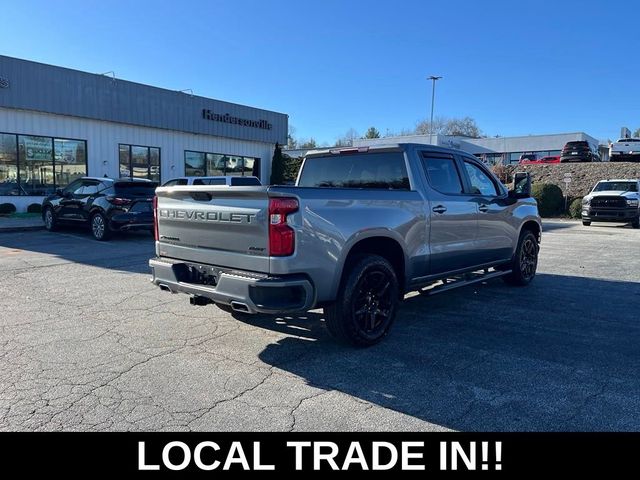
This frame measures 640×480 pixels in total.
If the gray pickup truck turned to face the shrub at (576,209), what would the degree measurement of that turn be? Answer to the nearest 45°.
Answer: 0° — it already faces it

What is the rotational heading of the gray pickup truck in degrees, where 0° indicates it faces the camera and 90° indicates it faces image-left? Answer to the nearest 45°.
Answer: approximately 225°

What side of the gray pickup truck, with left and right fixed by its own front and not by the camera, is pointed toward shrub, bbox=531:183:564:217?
front

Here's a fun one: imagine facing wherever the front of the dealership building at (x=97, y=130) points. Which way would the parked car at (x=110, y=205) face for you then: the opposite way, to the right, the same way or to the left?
the opposite way

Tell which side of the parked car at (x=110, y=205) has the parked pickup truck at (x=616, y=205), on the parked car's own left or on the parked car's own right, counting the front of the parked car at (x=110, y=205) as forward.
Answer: on the parked car's own right

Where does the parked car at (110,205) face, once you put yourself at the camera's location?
facing away from the viewer and to the left of the viewer

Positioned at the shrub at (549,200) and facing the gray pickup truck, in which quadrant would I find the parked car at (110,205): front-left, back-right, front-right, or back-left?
front-right

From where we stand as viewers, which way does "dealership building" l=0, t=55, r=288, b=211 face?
facing the viewer and to the right of the viewer

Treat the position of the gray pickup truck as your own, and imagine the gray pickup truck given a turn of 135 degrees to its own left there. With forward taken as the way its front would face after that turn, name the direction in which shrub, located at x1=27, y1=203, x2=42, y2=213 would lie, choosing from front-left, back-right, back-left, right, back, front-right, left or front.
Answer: front-right

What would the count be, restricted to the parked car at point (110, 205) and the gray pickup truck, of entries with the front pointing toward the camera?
0

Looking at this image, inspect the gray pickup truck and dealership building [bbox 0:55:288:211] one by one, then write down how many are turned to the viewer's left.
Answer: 0

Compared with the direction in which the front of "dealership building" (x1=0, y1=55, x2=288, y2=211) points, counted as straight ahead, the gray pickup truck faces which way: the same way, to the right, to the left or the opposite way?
to the left
